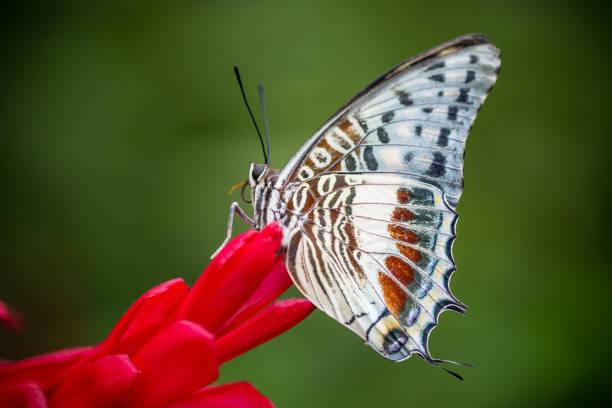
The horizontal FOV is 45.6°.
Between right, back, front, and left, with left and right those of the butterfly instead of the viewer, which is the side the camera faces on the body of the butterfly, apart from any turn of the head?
left
